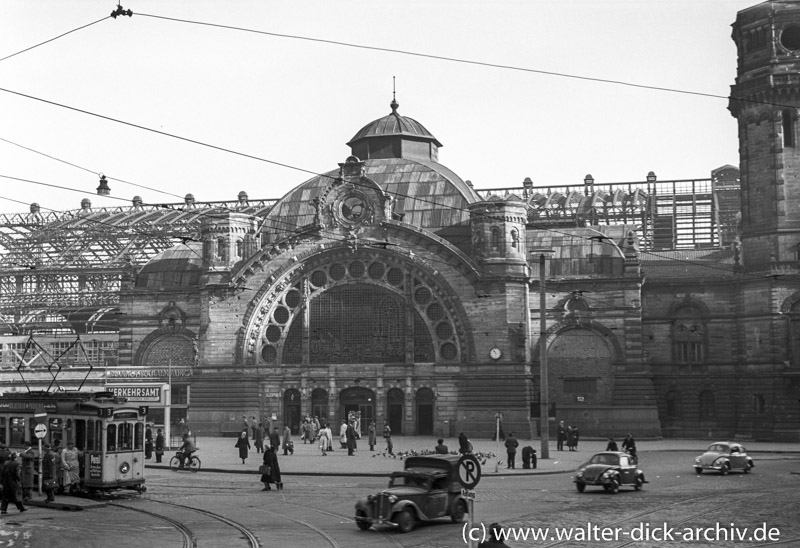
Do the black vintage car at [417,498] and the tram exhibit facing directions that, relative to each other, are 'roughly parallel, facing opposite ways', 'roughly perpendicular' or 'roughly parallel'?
roughly perpendicular

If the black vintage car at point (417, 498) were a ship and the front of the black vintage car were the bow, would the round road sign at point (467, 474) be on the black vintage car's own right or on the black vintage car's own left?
on the black vintage car's own left

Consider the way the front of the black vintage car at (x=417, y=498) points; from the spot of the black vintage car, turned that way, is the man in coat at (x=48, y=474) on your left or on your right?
on your right

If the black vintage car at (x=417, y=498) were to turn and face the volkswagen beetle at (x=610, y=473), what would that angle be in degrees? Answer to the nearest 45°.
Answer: approximately 180°

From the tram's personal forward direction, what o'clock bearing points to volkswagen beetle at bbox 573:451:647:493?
The volkswagen beetle is roughly at 11 o'clock from the tram.

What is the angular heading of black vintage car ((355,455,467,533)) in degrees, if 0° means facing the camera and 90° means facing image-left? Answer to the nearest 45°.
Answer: approximately 45°

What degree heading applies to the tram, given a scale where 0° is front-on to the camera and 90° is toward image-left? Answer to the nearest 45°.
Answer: approximately 315°

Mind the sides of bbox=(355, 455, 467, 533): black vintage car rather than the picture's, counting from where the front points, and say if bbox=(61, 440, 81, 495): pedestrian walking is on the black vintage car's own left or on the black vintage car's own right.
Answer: on the black vintage car's own right

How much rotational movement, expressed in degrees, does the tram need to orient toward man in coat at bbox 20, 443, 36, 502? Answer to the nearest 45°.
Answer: approximately 90° to its right
